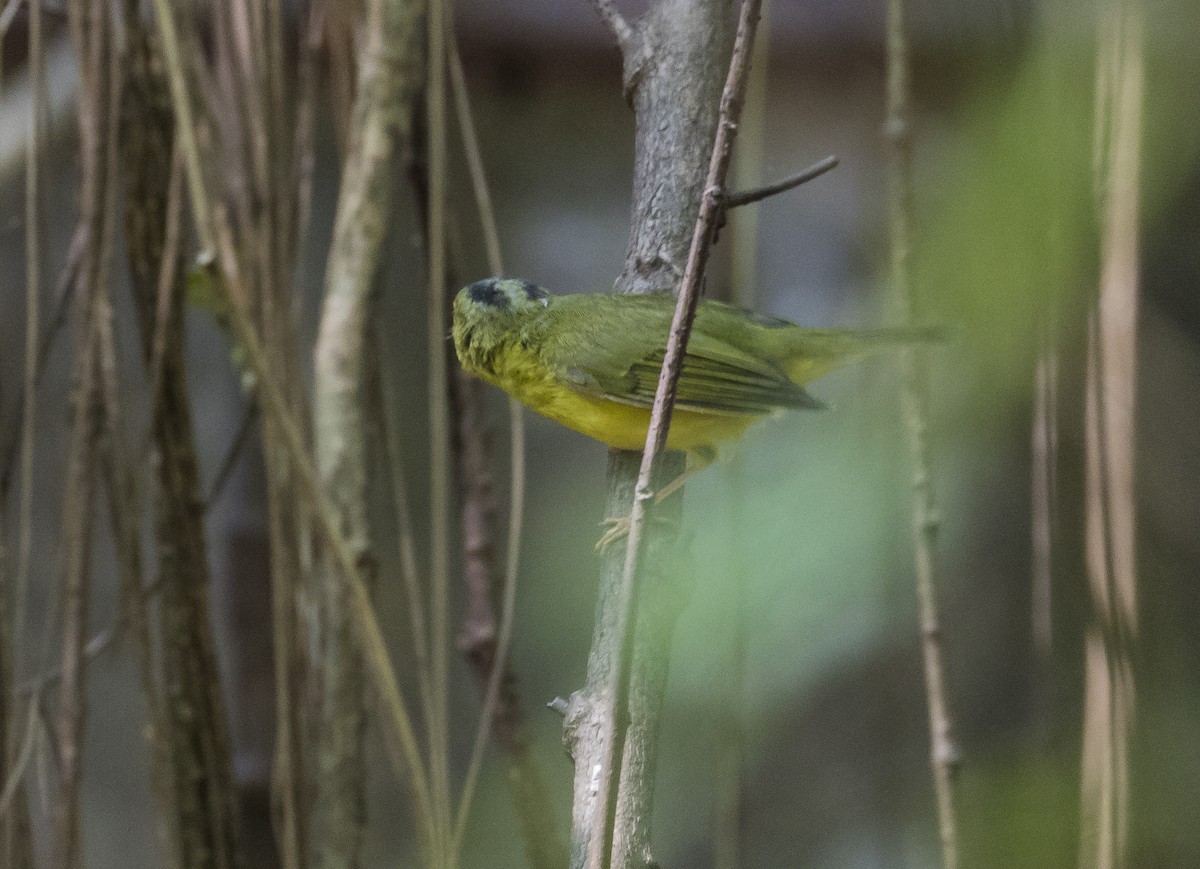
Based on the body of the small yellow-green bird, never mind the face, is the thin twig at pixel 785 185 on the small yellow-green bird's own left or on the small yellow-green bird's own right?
on the small yellow-green bird's own left

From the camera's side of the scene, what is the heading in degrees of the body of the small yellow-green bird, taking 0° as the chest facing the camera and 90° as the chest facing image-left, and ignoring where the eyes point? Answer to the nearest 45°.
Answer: approximately 90°
